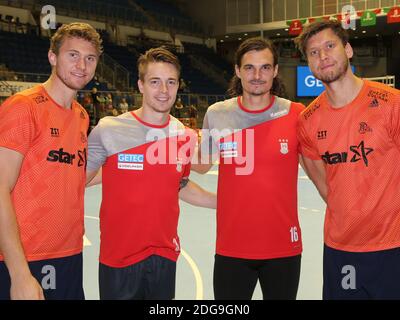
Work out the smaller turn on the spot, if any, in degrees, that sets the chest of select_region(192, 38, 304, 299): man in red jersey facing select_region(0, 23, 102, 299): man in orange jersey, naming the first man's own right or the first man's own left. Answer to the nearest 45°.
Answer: approximately 45° to the first man's own right

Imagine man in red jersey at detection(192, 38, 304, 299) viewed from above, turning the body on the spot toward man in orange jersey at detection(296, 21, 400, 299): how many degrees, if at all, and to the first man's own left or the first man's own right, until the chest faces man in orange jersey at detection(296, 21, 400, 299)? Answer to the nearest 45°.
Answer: approximately 45° to the first man's own left

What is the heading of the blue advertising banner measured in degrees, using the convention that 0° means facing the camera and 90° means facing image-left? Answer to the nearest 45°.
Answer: approximately 0°

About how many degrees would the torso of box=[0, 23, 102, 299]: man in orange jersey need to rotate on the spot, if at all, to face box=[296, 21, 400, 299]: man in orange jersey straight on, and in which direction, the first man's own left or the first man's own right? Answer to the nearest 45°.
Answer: approximately 45° to the first man's own left

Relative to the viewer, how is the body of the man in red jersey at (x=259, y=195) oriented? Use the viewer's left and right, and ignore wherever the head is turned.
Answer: facing the viewer

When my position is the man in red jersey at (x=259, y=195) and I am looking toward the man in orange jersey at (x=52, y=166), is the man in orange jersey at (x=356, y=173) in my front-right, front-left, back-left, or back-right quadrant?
back-left

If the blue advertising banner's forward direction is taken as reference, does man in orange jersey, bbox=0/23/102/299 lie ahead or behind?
ahead

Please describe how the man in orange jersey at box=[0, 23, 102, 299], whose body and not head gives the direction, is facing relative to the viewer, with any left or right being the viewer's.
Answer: facing the viewer and to the right of the viewer

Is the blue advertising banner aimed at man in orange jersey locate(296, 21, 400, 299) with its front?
yes
